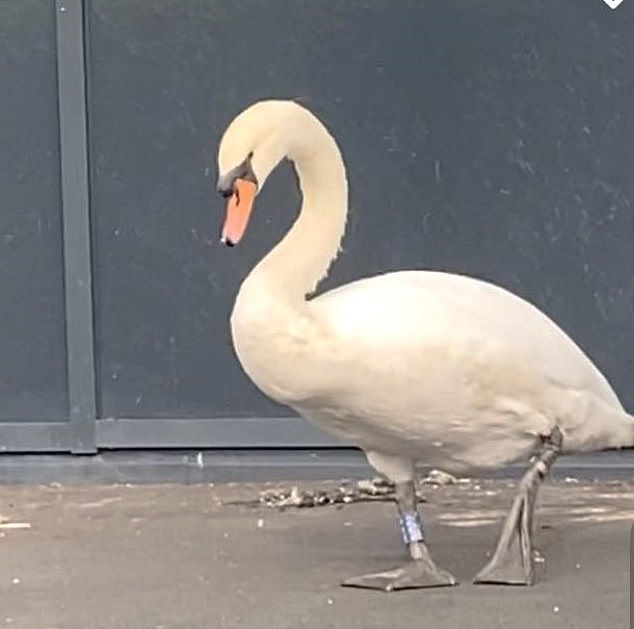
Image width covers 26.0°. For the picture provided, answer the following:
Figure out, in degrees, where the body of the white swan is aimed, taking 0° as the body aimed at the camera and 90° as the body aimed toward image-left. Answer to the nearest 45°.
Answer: approximately 90°

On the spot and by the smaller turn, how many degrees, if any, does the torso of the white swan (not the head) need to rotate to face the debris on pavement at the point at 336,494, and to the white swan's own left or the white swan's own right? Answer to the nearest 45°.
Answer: approximately 90° to the white swan's own right

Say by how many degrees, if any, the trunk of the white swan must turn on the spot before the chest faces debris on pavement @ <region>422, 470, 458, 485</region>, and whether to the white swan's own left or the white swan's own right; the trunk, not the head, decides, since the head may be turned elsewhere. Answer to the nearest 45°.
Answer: approximately 90° to the white swan's own right
